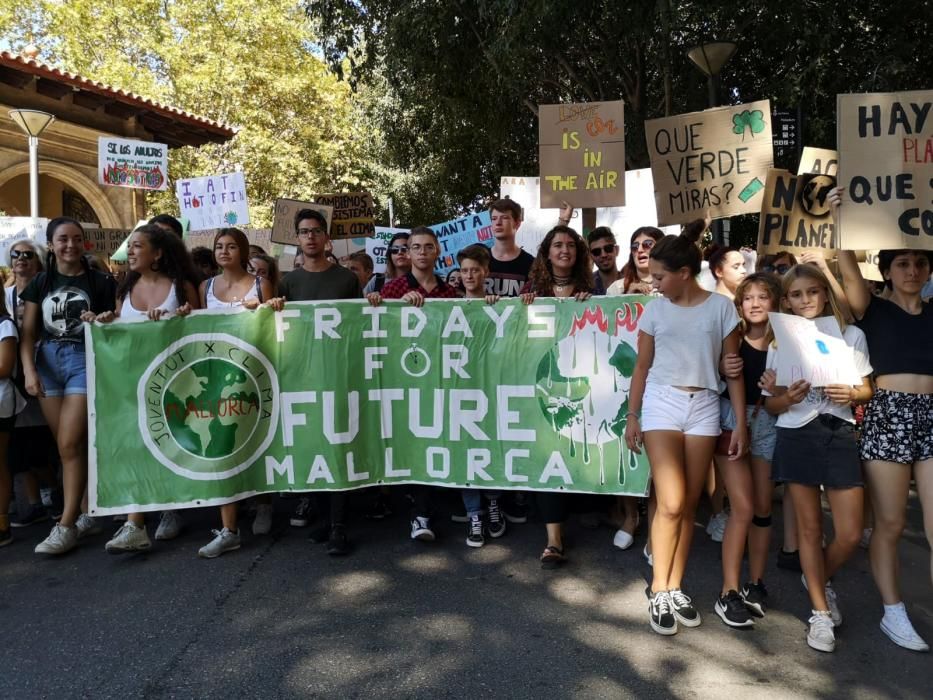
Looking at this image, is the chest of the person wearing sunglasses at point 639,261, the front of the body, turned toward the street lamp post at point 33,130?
no

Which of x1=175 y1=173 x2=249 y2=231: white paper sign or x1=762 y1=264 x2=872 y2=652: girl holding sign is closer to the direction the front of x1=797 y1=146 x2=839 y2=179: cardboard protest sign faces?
the girl holding sign

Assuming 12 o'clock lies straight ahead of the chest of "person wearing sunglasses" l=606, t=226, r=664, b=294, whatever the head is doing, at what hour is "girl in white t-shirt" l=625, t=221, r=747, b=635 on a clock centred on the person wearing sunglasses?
The girl in white t-shirt is roughly at 12 o'clock from the person wearing sunglasses.

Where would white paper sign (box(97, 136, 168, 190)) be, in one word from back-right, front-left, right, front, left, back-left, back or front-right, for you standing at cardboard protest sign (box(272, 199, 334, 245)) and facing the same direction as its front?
back-right

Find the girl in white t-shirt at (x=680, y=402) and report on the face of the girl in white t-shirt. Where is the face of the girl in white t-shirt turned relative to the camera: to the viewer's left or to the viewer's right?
to the viewer's left

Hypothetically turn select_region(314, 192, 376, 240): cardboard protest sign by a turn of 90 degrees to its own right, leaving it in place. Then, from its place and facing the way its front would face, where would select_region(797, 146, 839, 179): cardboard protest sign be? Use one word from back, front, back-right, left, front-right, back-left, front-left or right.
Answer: back-left

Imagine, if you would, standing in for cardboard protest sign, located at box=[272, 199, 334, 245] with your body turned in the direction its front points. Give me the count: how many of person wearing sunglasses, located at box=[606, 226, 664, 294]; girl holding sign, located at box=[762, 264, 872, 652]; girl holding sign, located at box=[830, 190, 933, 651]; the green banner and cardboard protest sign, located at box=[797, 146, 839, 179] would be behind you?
0

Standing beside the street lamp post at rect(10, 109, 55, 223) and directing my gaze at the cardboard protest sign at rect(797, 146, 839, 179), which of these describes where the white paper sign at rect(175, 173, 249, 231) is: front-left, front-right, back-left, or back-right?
front-right

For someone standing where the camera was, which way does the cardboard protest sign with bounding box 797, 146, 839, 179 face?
facing the viewer

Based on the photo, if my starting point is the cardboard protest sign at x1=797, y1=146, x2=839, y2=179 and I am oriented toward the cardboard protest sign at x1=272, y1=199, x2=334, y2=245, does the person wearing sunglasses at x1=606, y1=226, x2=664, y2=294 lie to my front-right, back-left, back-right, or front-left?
front-left

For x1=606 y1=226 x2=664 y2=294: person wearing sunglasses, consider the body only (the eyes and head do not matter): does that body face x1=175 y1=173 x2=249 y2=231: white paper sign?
no

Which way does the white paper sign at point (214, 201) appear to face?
toward the camera

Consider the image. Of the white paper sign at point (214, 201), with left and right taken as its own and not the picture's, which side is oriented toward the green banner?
front

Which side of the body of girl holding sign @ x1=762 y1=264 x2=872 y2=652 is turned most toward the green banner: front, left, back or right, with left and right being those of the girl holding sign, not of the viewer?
right

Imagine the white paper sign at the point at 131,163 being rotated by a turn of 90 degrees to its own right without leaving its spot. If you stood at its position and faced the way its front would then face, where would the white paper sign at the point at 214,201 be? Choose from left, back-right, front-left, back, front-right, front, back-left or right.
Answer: back-left

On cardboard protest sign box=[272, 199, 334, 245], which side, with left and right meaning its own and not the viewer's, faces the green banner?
front

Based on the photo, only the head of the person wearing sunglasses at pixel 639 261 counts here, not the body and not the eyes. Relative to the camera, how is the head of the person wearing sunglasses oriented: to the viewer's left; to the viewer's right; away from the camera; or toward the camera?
toward the camera

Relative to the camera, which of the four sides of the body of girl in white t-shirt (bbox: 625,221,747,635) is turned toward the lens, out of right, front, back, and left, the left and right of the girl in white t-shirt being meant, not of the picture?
front
